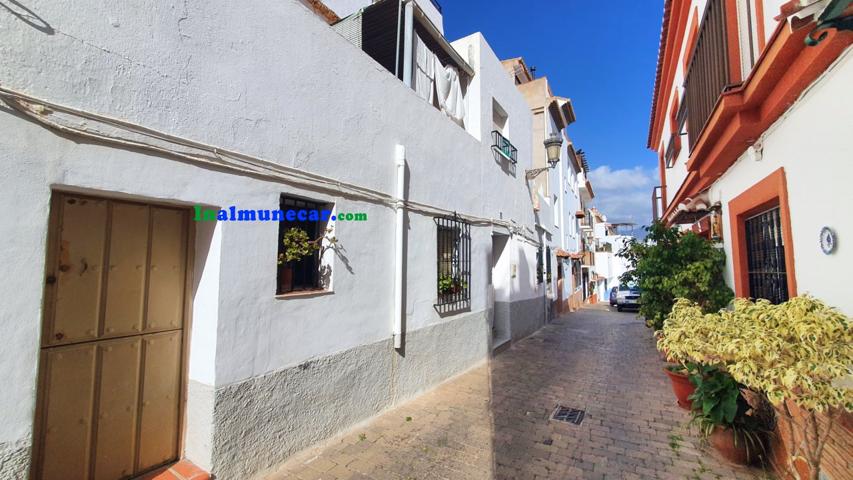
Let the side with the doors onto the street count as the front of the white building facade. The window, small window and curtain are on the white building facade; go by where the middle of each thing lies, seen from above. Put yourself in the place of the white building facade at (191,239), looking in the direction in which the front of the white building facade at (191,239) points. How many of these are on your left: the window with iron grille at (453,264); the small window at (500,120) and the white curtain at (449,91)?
3

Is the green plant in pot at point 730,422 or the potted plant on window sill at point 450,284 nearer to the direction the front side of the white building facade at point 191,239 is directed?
the green plant in pot

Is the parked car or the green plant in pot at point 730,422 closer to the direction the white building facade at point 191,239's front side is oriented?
the green plant in pot

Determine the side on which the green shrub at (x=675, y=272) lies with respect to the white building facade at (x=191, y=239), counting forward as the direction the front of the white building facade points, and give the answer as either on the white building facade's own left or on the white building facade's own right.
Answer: on the white building facade's own left

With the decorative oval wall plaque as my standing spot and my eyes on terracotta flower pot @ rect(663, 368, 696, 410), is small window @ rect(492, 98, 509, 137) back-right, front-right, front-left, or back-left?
front-left

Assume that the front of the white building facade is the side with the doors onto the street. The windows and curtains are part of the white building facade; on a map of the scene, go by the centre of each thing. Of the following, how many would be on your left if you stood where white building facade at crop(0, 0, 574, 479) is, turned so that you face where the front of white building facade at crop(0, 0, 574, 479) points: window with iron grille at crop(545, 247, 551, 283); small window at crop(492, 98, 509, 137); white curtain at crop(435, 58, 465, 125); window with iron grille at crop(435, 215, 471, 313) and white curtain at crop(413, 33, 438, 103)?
5

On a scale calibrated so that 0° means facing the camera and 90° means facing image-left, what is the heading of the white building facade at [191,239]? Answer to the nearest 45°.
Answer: approximately 315°

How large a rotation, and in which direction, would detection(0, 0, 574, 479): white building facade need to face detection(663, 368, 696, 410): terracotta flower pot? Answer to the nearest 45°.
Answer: approximately 45° to its left

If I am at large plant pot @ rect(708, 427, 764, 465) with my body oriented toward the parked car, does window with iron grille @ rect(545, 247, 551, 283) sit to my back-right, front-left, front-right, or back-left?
front-left

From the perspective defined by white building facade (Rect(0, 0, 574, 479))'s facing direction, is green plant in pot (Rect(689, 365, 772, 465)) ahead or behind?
ahead

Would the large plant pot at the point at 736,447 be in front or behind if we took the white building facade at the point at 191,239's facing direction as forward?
in front

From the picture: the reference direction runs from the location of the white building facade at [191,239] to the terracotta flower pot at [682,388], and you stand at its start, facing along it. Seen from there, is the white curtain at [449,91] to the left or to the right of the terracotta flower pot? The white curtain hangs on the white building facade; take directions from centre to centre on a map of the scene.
left

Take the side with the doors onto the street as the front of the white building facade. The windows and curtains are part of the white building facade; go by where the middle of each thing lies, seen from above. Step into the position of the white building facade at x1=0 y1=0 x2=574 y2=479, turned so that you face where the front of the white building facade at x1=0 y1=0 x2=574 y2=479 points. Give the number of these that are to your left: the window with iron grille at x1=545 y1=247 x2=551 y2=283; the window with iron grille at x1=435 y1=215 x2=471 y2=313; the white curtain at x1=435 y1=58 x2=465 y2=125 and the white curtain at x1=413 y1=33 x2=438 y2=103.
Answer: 4

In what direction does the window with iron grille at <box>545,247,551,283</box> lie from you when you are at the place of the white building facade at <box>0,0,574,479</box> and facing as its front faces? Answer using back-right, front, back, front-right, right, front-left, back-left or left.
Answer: left
